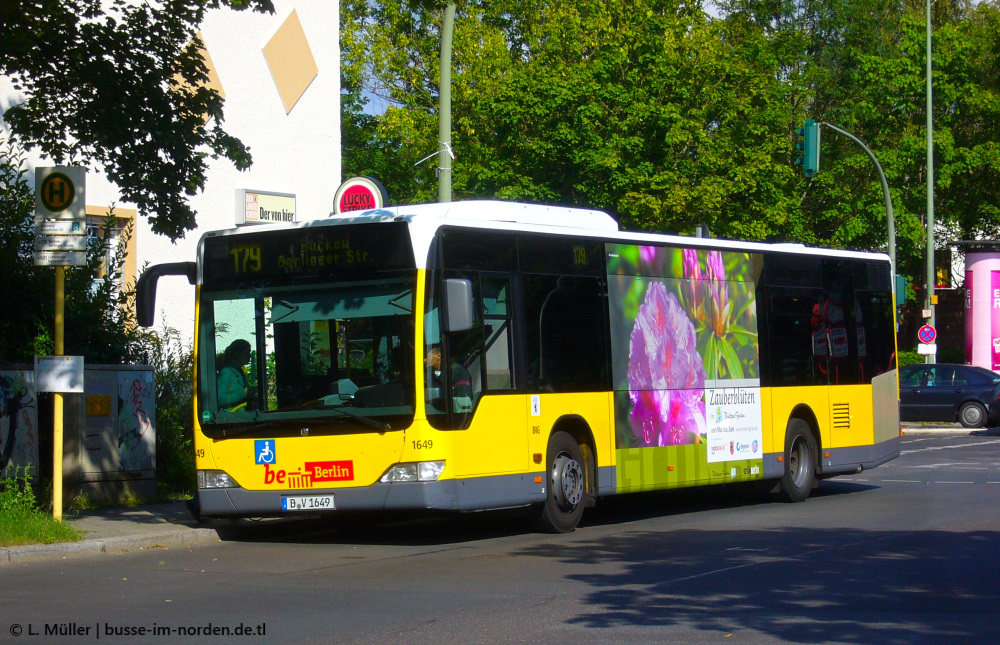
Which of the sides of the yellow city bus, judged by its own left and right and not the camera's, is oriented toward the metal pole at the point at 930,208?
back

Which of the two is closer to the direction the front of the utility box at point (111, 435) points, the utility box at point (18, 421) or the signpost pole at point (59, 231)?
the signpost pole

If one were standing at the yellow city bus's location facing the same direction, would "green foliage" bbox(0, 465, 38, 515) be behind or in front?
in front

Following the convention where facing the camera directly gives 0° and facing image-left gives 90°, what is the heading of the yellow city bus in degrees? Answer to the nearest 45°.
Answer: approximately 45°

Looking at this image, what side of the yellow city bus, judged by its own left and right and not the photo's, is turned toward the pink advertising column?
back

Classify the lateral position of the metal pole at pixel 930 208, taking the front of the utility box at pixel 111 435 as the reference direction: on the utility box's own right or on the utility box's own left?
on the utility box's own left

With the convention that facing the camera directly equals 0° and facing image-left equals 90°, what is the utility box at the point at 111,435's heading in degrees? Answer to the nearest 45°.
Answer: approximately 0°

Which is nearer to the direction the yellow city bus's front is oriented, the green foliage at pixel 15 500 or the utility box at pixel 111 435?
the green foliage

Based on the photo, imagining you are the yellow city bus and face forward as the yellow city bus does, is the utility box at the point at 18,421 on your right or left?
on your right

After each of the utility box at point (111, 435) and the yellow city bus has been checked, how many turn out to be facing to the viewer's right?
0
